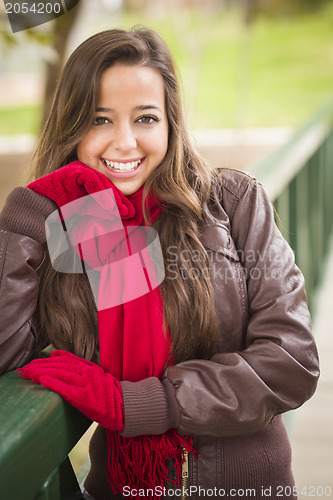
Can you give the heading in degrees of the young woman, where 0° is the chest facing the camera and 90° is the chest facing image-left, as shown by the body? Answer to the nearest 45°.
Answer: approximately 0°

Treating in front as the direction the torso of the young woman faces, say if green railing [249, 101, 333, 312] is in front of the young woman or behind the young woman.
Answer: behind
